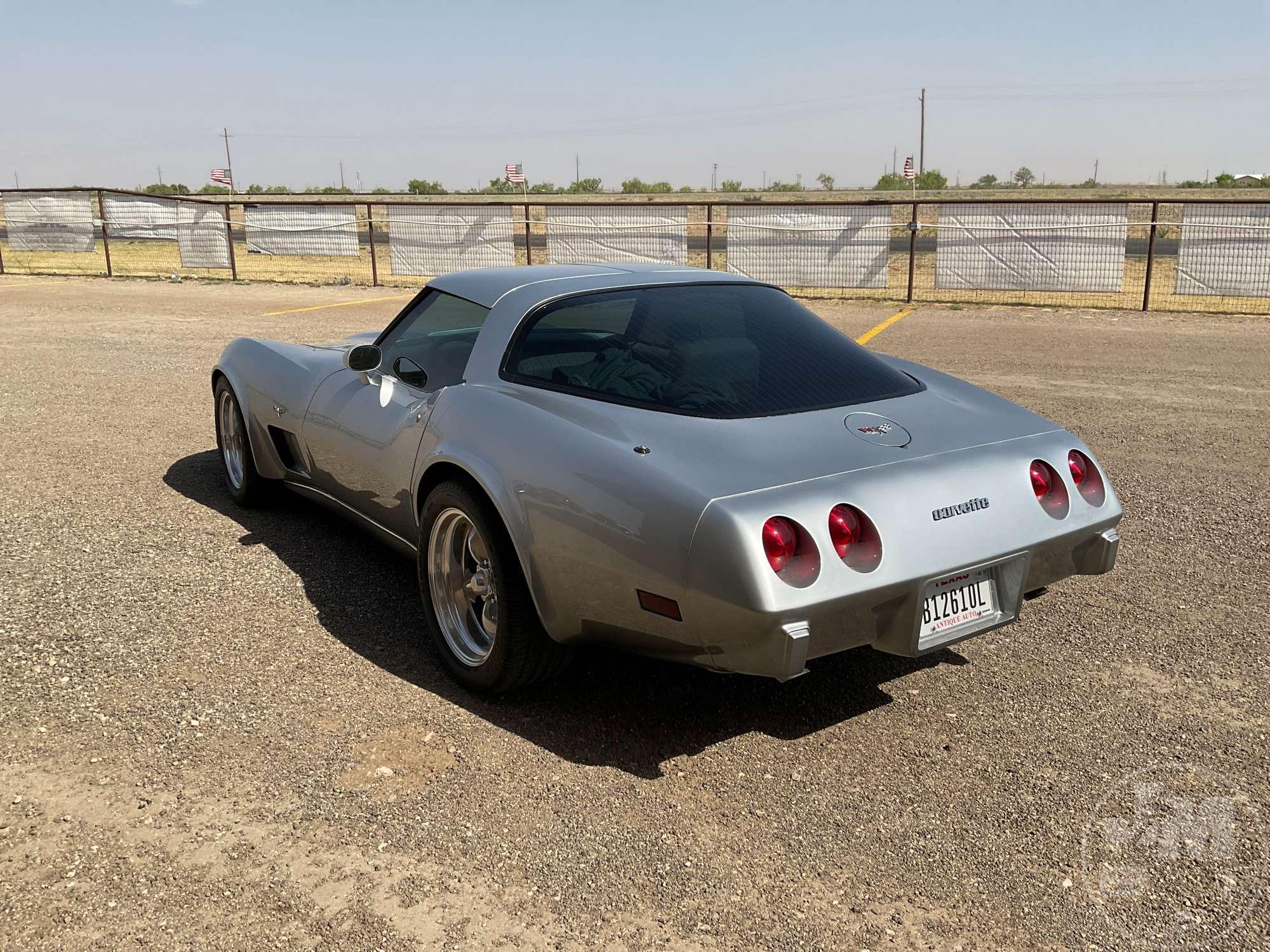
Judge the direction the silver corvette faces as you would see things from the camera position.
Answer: facing away from the viewer and to the left of the viewer

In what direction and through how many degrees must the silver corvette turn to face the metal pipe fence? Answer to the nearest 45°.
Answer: approximately 45° to its right
